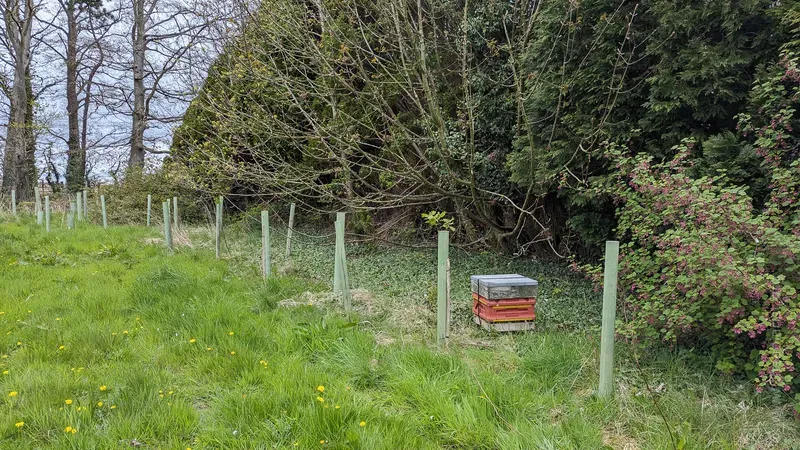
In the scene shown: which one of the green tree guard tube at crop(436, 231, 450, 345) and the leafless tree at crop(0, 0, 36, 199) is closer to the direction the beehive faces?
the green tree guard tube

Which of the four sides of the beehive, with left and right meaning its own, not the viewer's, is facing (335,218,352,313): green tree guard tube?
right

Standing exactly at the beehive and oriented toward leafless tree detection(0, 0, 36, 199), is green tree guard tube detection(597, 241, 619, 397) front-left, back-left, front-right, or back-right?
back-left

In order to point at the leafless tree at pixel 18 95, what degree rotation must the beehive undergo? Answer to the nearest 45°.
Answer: approximately 135° to its right

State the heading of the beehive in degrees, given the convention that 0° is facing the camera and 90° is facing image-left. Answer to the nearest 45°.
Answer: approximately 0°

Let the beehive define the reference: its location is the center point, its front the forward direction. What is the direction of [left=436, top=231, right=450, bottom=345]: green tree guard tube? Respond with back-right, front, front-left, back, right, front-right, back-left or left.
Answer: front-right

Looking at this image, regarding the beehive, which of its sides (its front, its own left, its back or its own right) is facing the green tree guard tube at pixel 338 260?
right

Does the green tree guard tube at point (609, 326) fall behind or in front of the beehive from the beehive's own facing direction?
in front

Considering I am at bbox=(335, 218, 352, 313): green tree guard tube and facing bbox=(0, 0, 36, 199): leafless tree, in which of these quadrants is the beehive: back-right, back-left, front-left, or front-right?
back-right
